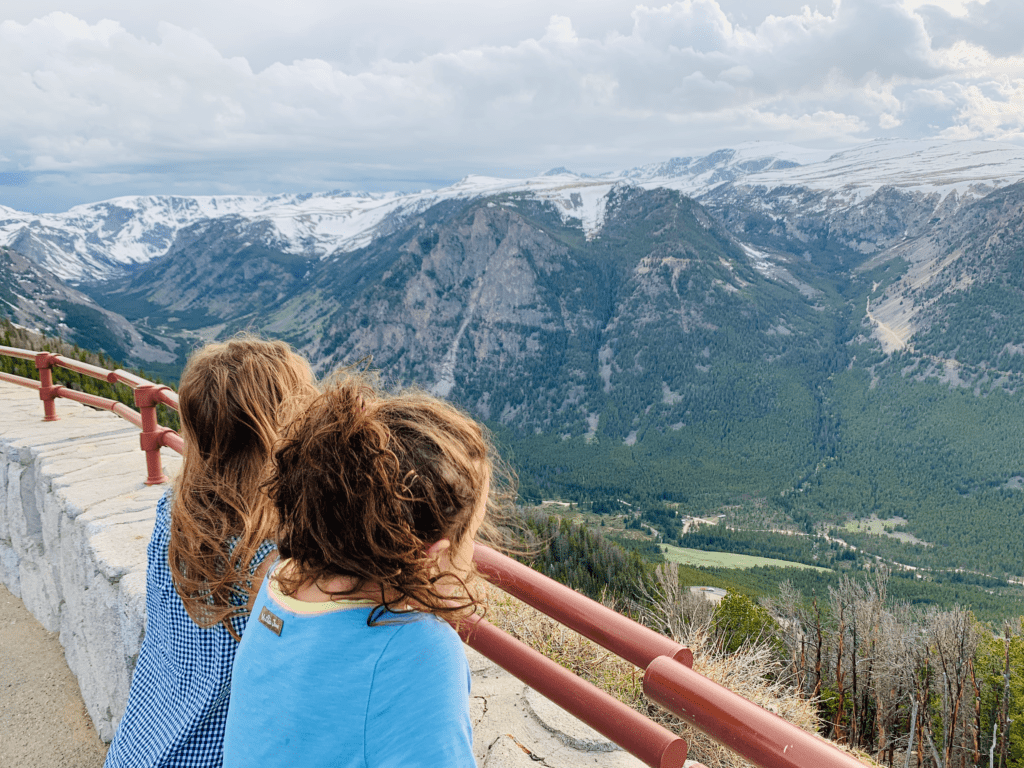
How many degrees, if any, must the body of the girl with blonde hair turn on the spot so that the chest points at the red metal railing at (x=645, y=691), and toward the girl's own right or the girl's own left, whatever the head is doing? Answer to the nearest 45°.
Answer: approximately 90° to the girl's own right

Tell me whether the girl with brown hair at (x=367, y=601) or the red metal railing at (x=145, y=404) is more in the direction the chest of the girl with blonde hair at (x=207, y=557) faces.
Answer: the red metal railing

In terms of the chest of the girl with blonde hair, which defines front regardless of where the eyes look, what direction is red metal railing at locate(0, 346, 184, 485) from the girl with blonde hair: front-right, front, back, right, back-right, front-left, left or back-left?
front-left

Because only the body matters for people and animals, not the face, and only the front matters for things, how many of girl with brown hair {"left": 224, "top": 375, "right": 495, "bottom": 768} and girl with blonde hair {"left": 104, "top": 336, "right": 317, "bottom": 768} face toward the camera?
0

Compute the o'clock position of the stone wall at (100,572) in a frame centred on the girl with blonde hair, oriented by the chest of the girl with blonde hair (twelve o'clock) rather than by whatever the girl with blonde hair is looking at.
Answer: The stone wall is roughly at 10 o'clock from the girl with blonde hair.

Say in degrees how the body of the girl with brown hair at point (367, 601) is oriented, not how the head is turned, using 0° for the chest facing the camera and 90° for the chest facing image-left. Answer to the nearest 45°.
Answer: approximately 225°

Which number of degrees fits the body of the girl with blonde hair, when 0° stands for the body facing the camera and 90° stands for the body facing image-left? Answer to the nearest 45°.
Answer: approximately 225°

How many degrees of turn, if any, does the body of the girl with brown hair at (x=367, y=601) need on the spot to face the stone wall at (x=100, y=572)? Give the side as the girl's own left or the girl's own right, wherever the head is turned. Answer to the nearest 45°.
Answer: approximately 90° to the girl's own left

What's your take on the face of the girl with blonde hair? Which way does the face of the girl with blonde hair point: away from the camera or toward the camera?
away from the camera

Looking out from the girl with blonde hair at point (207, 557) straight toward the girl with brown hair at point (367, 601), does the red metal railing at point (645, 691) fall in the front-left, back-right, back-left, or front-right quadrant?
front-left

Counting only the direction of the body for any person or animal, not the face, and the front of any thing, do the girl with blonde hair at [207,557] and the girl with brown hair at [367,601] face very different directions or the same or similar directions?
same or similar directions

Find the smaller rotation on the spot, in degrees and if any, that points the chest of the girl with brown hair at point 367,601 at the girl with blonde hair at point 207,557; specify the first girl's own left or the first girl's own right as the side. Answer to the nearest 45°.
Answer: approximately 90° to the first girl's own left
